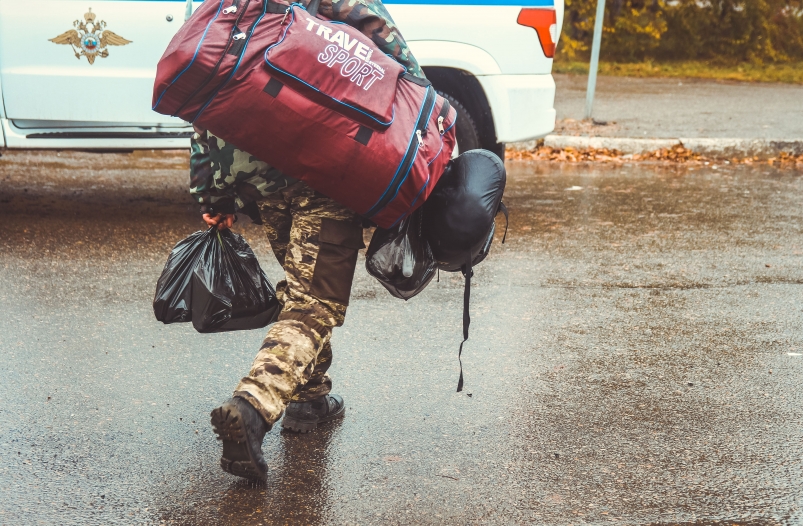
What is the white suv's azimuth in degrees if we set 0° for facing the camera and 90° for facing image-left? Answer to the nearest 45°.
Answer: approximately 90°

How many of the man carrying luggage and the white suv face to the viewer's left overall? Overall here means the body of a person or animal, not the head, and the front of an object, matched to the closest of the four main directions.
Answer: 1

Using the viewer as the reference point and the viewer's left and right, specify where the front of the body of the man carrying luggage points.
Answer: facing away from the viewer and to the right of the viewer

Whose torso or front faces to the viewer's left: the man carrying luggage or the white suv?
the white suv

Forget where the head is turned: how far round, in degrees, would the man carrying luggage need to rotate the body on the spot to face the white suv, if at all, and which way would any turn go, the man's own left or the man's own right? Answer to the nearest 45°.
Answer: approximately 45° to the man's own left

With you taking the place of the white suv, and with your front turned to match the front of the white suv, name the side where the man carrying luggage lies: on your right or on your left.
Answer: on your left
